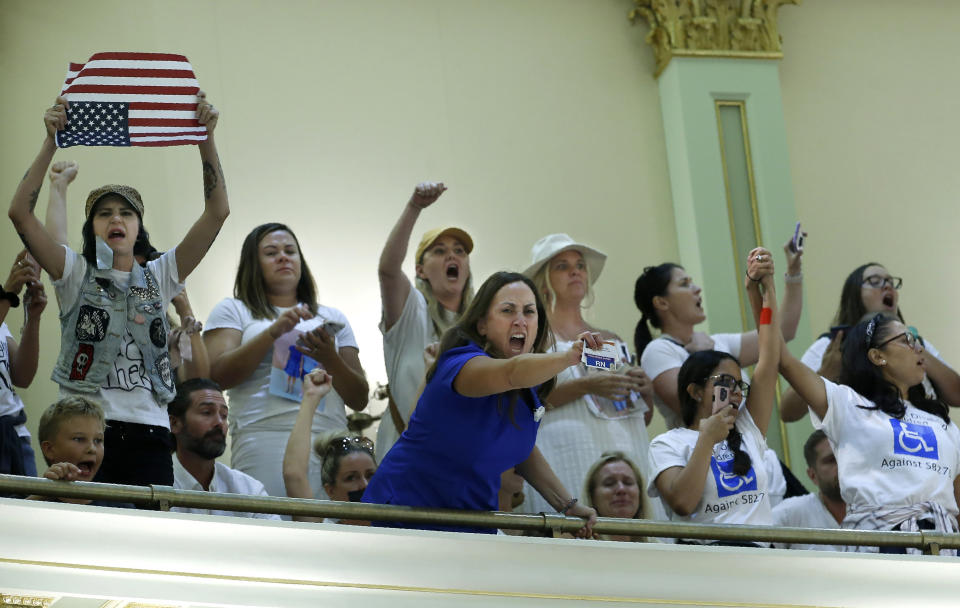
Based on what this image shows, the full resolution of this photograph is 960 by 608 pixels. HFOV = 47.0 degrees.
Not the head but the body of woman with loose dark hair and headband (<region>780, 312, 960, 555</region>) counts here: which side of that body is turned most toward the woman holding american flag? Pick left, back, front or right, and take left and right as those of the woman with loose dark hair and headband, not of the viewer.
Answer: right

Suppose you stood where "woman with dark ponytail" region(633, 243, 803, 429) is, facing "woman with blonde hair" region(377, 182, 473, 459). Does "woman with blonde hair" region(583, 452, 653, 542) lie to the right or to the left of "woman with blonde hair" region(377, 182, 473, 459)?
left

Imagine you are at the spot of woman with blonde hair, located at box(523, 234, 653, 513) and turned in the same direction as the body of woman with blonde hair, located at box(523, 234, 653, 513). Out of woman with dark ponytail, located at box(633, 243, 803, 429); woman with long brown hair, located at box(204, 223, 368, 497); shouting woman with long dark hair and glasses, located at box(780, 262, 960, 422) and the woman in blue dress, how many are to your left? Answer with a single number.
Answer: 2

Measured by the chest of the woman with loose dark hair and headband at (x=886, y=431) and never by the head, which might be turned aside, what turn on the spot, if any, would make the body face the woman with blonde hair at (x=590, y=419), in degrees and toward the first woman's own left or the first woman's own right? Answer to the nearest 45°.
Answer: approximately 135° to the first woman's own right

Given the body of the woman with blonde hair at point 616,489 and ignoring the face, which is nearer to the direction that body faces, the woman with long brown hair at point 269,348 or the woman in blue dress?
the woman in blue dress

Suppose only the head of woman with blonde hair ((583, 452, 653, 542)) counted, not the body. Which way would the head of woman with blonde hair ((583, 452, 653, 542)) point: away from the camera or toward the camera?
toward the camera

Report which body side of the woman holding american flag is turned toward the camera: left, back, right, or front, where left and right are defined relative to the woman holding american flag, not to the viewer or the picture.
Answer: front

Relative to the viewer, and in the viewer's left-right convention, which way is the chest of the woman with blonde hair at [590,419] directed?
facing the viewer and to the right of the viewer

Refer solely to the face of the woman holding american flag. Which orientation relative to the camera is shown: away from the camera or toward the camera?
toward the camera

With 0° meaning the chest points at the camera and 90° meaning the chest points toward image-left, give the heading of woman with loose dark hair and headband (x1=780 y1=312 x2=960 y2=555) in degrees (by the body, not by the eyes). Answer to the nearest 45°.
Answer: approximately 315°

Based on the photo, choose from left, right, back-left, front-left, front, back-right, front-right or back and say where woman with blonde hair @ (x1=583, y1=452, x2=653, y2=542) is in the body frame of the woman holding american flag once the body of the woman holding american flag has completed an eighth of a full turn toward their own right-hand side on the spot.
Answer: back-left

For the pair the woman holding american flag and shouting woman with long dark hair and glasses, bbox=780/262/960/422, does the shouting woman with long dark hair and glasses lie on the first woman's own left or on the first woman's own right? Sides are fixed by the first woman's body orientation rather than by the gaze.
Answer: on the first woman's own left

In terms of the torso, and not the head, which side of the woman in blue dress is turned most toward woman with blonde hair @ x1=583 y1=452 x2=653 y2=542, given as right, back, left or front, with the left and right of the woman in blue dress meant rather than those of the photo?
left

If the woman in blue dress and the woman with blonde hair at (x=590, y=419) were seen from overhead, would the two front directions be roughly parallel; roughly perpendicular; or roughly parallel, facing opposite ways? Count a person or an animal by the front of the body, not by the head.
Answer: roughly parallel

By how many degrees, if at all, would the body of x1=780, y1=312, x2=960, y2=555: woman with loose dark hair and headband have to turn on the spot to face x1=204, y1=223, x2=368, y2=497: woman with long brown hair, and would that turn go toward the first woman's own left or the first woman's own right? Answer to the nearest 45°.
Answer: approximately 135° to the first woman's own right

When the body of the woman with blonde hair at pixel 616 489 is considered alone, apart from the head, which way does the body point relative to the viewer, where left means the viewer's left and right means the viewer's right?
facing the viewer

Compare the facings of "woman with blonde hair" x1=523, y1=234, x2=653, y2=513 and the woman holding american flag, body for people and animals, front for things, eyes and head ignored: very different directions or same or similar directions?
same or similar directions

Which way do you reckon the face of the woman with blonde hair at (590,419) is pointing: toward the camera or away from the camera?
toward the camera
